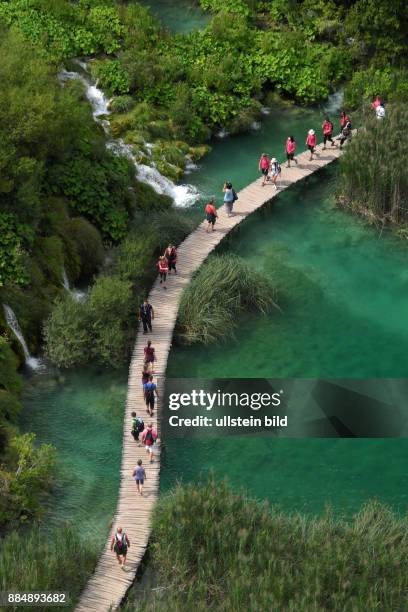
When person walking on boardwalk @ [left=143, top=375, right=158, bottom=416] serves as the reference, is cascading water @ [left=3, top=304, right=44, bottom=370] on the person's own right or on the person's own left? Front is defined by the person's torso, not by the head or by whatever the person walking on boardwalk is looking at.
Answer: on the person's own left

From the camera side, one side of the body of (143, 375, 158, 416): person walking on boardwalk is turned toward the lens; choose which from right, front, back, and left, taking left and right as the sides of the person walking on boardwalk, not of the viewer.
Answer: back

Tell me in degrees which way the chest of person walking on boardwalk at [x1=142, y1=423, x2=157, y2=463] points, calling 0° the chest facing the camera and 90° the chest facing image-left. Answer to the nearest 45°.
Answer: approximately 180°
